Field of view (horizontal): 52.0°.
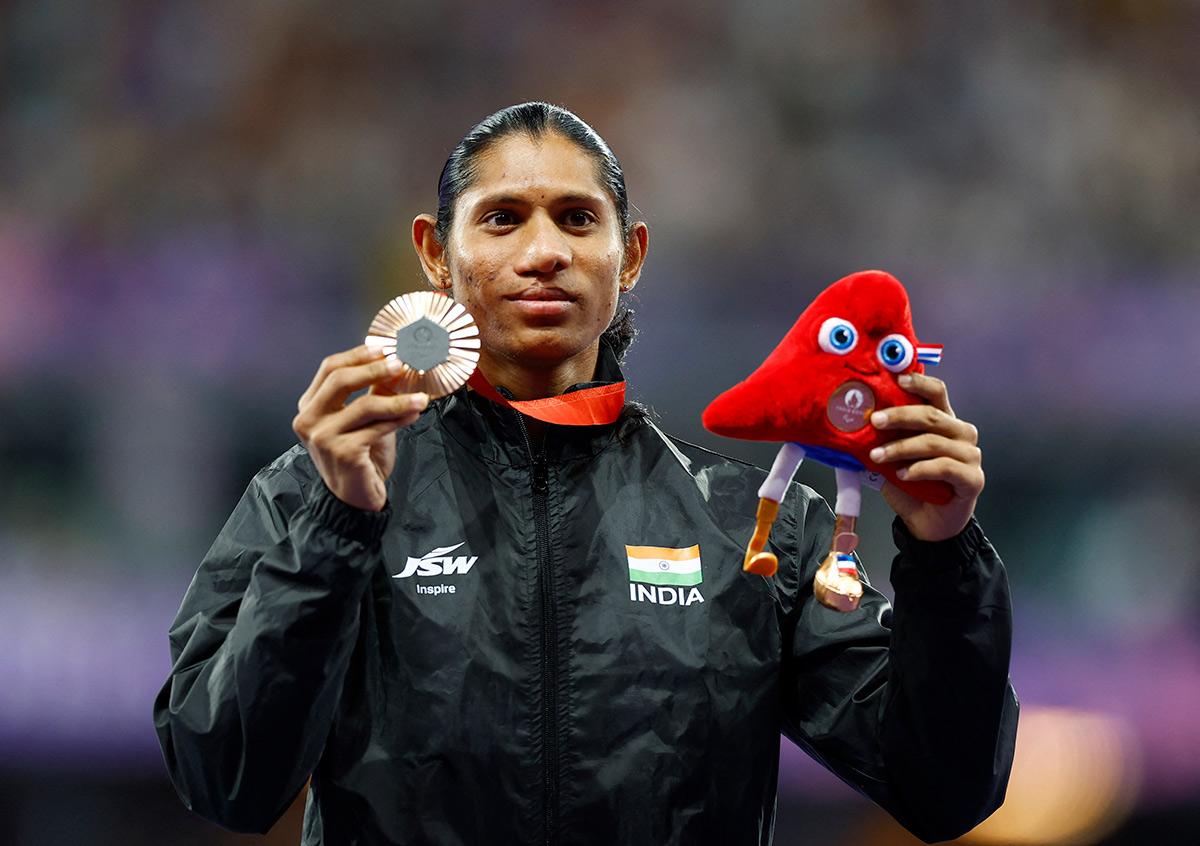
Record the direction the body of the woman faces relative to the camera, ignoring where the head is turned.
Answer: toward the camera

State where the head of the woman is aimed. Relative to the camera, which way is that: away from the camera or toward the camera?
toward the camera
